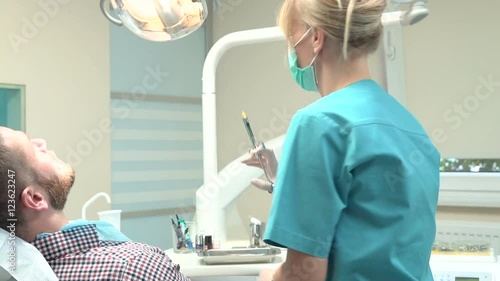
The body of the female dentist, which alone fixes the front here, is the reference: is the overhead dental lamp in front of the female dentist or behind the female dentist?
in front

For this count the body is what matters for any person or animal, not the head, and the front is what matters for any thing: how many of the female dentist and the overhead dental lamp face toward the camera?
1

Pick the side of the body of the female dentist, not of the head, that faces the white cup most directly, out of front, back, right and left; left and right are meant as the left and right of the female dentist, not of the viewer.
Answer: front

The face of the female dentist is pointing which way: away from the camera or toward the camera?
away from the camera

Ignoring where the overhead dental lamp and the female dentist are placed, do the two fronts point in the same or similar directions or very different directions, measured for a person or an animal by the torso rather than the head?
very different directions

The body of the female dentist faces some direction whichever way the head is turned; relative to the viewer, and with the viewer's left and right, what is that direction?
facing away from the viewer and to the left of the viewer

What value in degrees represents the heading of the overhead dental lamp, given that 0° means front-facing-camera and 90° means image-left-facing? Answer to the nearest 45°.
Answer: approximately 0°

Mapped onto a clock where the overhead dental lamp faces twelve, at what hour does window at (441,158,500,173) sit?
The window is roughly at 8 o'clock from the overhead dental lamp.
